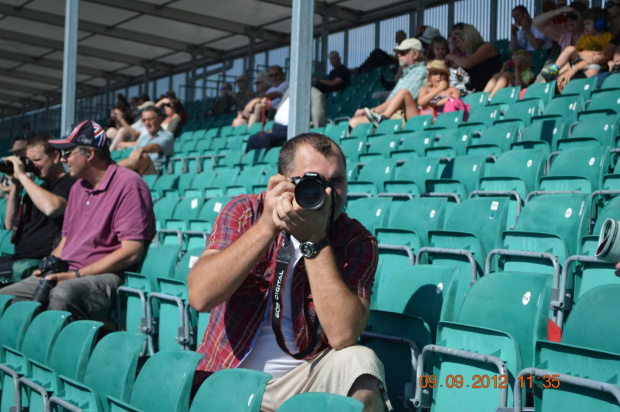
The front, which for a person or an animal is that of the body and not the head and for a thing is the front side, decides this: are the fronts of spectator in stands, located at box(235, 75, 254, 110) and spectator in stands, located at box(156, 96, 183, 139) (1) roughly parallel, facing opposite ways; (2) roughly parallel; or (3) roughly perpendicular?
roughly parallel

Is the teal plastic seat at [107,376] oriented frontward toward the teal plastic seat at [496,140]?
no

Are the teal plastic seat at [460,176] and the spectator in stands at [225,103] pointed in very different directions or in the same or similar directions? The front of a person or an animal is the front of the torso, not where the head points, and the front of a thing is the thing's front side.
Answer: same or similar directions

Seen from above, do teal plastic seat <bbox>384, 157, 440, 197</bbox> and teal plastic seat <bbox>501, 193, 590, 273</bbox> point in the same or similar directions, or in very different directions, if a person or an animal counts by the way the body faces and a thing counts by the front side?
same or similar directions

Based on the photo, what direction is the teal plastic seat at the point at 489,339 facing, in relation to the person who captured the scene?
facing the viewer and to the left of the viewer

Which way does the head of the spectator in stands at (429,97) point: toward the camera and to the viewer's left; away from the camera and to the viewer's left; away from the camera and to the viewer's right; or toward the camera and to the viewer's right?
toward the camera and to the viewer's left

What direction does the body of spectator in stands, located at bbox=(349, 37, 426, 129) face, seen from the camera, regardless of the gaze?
to the viewer's left

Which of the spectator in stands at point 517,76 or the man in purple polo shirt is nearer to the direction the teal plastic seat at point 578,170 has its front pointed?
the man in purple polo shirt

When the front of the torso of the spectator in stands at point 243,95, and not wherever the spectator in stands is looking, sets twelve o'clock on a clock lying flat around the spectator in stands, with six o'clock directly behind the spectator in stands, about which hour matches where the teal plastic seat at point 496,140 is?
The teal plastic seat is roughly at 10 o'clock from the spectator in stands.

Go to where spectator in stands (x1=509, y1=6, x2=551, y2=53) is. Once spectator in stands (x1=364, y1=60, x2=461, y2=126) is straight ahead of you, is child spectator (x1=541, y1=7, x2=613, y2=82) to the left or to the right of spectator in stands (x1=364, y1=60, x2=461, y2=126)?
left

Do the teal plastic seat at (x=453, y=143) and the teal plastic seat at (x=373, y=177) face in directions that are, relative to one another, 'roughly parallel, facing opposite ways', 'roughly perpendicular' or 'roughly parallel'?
roughly parallel

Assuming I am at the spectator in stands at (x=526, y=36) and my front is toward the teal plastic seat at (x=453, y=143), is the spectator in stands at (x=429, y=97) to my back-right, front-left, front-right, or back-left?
front-right

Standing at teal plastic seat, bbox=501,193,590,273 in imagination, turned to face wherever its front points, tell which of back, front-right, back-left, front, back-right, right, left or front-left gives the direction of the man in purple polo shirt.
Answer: front-right

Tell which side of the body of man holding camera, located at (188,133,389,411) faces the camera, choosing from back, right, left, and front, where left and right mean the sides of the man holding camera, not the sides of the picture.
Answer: front

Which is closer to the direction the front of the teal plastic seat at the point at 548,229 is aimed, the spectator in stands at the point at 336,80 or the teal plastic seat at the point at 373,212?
the teal plastic seat

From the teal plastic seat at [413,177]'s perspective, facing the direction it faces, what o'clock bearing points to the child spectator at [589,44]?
The child spectator is roughly at 6 o'clock from the teal plastic seat.

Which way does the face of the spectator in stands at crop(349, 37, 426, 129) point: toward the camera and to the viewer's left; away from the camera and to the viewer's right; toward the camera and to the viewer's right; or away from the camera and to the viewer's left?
toward the camera and to the viewer's left
